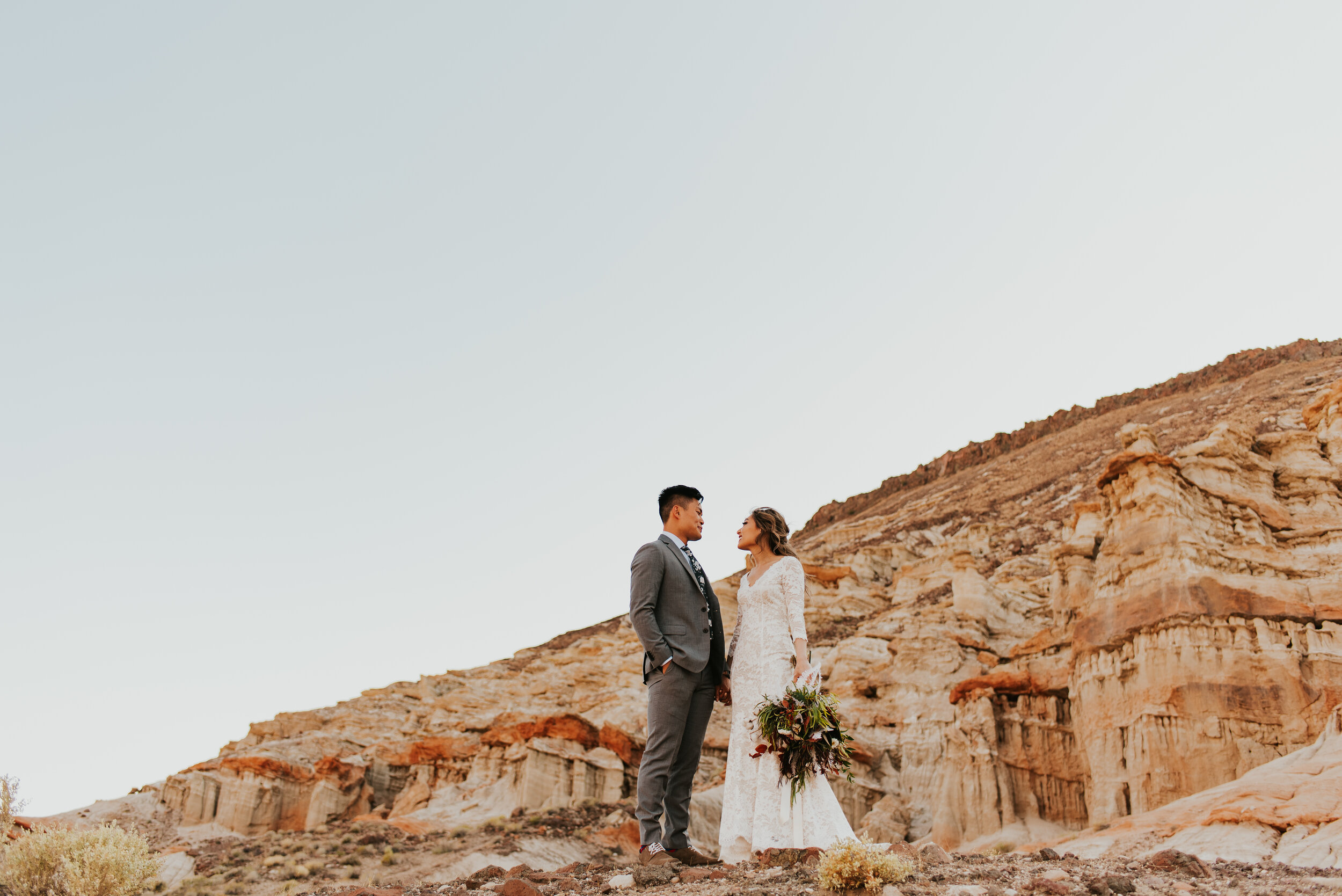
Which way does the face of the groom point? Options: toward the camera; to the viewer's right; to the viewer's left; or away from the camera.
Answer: to the viewer's right

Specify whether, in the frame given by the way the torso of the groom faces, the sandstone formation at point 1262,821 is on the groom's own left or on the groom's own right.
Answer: on the groom's own left

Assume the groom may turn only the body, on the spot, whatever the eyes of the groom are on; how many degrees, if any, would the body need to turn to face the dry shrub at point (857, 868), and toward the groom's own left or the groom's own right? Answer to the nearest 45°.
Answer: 0° — they already face it

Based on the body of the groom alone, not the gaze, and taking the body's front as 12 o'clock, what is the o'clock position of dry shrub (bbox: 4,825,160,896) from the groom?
The dry shrub is roughly at 5 o'clock from the groom.

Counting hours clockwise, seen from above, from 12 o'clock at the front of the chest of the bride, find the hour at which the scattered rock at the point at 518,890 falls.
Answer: The scattered rock is roughly at 1 o'clock from the bride.

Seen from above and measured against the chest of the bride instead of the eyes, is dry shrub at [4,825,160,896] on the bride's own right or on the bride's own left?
on the bride's own right

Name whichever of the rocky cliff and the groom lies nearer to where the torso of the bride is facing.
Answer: the groom

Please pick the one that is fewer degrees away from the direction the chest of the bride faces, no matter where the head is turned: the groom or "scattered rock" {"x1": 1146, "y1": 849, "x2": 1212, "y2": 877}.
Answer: the groom

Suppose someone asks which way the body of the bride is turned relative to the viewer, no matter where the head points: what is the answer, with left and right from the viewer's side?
facing the viewer and to the left of the viewer

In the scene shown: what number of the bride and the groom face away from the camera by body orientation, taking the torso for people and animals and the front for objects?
0

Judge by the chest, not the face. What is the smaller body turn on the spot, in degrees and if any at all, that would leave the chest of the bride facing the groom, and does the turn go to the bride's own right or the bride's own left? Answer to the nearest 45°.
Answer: approximately 45° to the bride's own right

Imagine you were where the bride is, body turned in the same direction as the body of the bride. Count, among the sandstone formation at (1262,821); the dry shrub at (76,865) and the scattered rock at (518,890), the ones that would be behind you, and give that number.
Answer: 1

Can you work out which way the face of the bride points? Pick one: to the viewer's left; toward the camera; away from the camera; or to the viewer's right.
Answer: to the viewer's left
